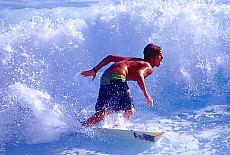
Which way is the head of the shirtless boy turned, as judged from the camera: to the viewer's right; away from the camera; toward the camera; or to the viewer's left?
to the viewer's right

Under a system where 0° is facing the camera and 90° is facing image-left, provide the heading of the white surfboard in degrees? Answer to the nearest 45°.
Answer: approximately 270°
